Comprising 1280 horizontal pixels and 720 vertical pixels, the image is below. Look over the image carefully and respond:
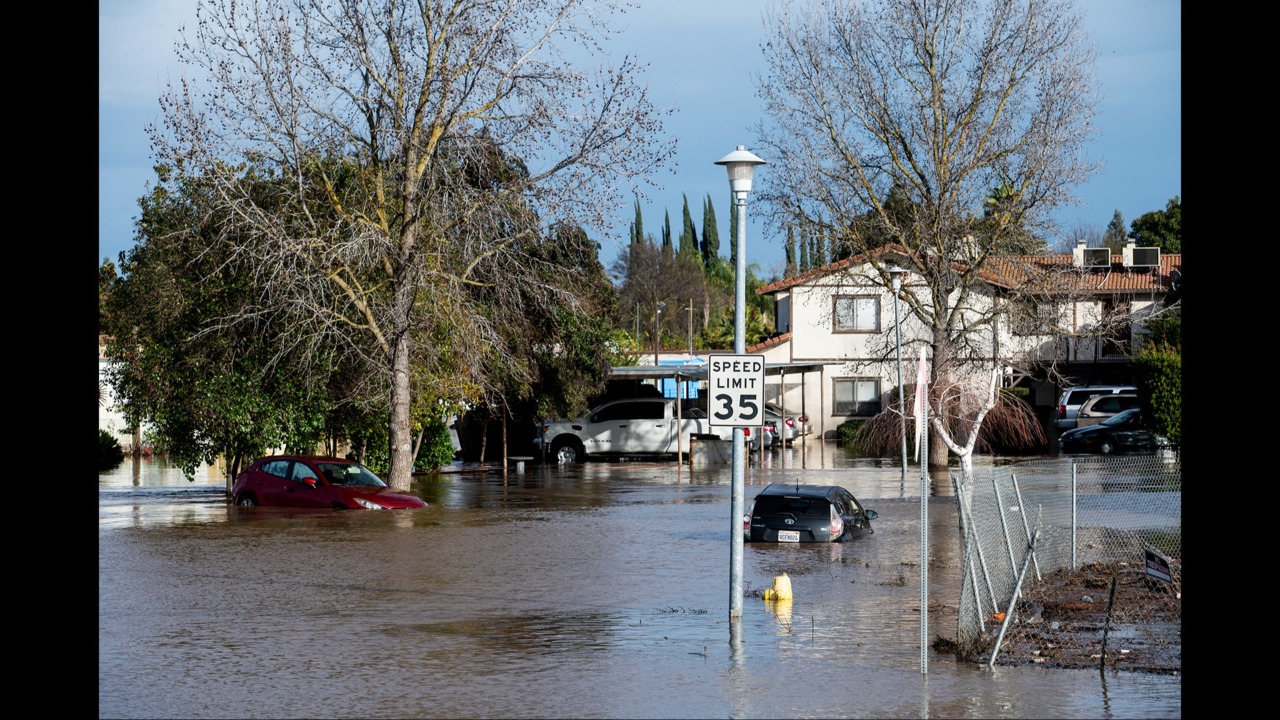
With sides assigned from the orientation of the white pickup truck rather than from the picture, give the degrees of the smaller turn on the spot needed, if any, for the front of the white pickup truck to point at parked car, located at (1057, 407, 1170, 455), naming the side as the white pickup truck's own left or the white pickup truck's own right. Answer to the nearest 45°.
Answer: approximately 180°

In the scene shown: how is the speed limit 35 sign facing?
toward the camera

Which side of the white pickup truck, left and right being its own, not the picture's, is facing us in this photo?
left

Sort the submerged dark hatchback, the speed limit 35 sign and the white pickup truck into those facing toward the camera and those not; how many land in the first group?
1

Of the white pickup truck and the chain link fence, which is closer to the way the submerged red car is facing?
the chain link fence

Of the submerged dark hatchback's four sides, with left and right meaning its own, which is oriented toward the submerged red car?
left

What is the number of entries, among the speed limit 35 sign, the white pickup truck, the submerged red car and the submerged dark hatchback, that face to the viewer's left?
1

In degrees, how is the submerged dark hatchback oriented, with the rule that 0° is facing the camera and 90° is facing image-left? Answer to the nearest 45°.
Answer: approximately 225°

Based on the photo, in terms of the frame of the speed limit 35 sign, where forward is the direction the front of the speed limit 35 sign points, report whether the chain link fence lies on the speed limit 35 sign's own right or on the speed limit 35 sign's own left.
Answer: on the speed limit 35 sign's own left

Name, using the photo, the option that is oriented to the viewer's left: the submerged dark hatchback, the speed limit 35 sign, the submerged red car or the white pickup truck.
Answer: the white pickup truck

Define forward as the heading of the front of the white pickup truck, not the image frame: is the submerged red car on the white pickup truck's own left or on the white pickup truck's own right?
on the white pickup truck's own left

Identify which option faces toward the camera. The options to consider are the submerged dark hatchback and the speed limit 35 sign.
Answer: the speed limit 35 sign

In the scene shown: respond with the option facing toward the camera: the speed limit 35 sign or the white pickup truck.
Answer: the speed limit 35 sign

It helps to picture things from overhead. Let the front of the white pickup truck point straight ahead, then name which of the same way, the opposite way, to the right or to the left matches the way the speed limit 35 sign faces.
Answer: to the left

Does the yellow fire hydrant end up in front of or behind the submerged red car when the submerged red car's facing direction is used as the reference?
in front

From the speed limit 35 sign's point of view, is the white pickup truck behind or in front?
behind

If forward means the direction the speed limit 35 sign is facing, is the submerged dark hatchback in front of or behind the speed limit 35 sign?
behind
